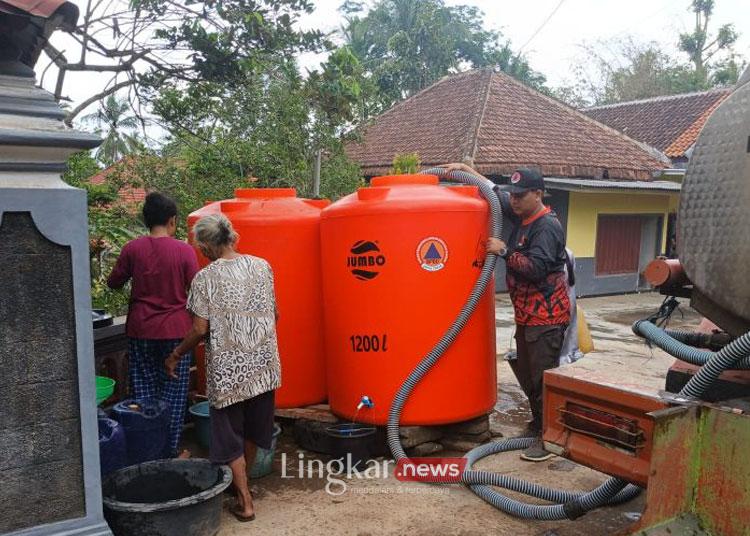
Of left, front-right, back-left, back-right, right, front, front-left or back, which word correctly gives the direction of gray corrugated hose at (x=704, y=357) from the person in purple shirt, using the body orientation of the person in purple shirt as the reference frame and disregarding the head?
back-right

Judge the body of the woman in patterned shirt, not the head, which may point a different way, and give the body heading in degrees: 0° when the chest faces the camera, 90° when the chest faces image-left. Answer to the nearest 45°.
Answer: approximately 135°

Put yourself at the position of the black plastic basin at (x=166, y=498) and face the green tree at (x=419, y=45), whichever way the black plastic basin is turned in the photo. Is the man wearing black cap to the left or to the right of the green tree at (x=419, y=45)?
right

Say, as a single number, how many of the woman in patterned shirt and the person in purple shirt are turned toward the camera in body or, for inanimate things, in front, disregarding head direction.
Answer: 0

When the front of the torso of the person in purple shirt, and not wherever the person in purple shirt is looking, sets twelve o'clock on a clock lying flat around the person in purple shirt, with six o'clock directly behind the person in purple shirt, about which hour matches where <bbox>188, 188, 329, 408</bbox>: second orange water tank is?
The second orange water tank is roughly at 2 o'clock from the person in purple shirt.

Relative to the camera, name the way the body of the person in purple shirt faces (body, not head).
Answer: away from the camera

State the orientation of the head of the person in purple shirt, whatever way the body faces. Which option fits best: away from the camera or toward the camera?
away from the camera

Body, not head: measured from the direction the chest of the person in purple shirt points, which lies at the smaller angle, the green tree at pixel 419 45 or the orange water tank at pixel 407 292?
the green tree

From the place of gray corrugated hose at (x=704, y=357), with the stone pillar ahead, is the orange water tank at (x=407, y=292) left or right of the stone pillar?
right
